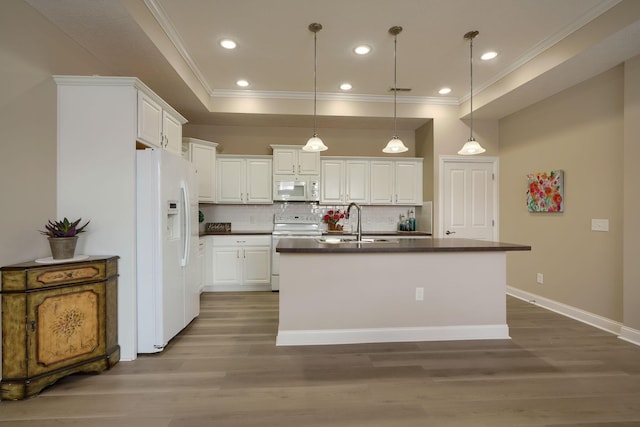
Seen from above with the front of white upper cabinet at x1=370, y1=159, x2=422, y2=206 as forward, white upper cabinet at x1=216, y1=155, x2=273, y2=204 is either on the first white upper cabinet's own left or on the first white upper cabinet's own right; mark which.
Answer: on the first white upper cabinet's own right

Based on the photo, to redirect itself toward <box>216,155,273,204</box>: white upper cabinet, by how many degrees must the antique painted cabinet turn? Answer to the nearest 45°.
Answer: approximately 90° to its left

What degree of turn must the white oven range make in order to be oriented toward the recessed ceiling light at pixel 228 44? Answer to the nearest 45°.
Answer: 0° — it already faces it

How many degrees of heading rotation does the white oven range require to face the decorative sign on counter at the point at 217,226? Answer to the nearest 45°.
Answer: approximately 90° to its right

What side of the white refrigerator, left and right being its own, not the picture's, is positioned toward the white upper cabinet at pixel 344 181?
left

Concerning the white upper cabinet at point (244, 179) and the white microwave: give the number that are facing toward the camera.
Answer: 2

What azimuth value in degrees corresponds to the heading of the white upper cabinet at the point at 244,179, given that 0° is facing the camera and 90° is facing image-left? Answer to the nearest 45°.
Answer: approximately 0°
